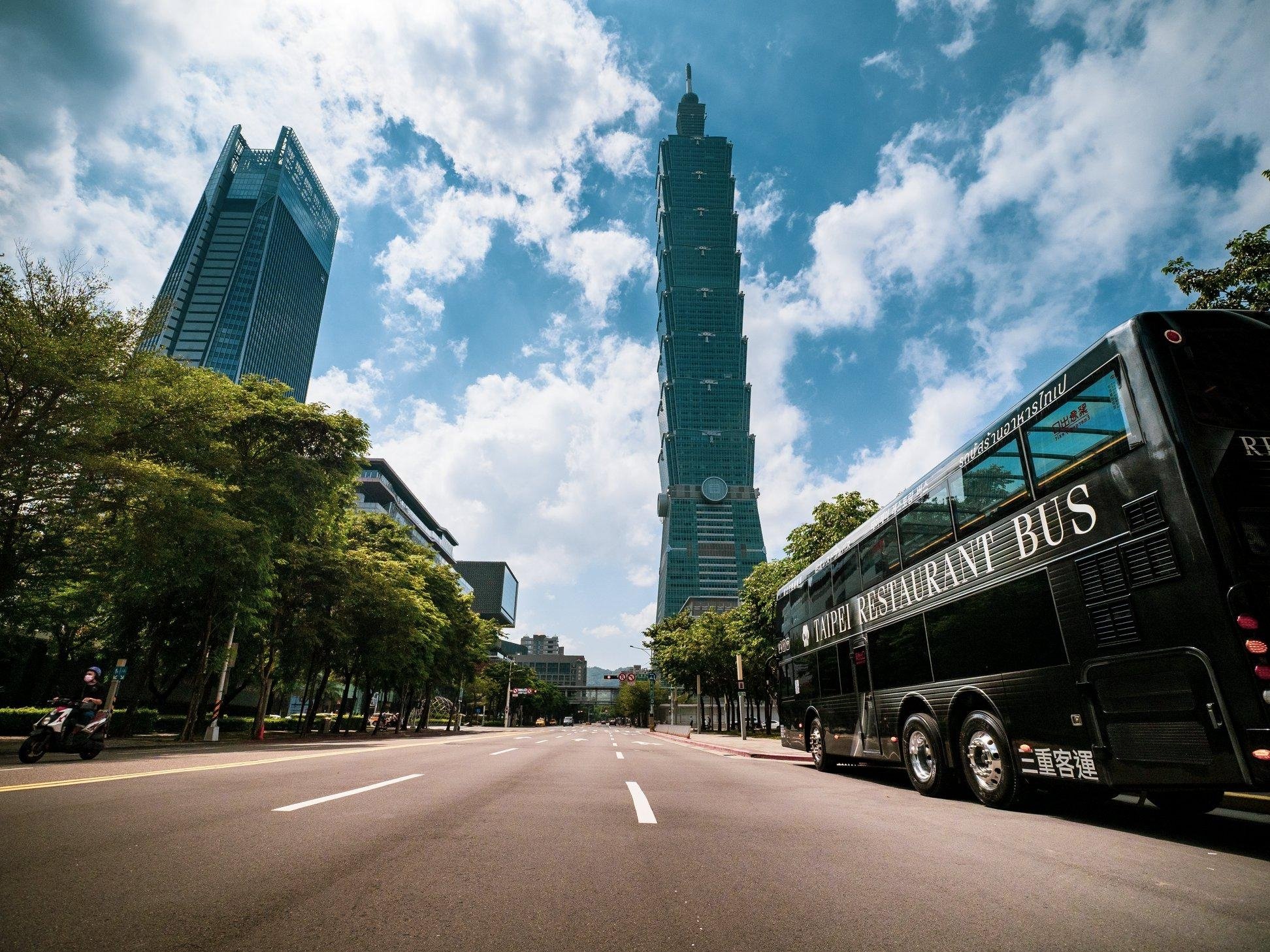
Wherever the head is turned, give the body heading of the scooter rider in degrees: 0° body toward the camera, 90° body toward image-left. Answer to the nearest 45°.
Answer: approximately 45°

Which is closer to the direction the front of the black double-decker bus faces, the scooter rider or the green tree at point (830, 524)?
the green tree

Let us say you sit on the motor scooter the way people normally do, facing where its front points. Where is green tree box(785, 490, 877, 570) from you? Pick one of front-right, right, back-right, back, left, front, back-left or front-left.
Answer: back-left

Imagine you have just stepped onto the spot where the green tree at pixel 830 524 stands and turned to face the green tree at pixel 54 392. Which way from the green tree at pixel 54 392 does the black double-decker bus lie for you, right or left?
left

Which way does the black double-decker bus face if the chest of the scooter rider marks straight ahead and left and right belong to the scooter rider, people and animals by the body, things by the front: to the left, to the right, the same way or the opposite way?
the opposite way

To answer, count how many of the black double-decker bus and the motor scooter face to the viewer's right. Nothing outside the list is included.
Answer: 0

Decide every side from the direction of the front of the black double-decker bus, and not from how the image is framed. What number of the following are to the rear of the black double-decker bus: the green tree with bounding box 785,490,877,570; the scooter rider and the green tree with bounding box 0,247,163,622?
0

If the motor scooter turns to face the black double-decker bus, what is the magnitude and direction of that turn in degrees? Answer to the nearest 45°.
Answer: approximately 90° to its left

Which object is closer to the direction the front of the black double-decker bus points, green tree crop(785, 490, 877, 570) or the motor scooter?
the green tree

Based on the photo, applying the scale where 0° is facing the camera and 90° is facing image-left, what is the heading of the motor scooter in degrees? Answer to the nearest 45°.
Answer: approximately 45°

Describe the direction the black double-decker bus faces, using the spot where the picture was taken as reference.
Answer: facing away from the viewer and to the left of the viewer

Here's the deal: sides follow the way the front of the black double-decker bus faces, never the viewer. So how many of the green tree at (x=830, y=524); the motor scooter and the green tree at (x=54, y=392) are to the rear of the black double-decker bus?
0

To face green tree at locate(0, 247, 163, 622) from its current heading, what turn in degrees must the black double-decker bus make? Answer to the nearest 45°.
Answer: approximately 45° to its left
